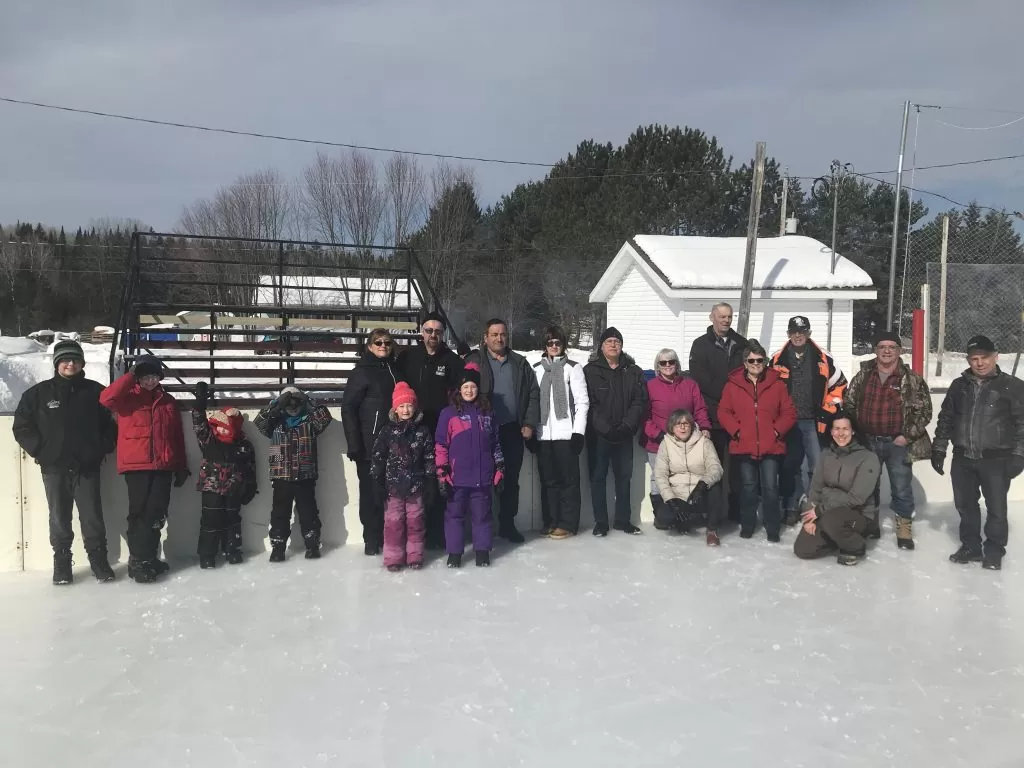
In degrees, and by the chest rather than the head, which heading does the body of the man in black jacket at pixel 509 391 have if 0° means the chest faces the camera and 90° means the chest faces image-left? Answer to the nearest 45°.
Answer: approximately 0°

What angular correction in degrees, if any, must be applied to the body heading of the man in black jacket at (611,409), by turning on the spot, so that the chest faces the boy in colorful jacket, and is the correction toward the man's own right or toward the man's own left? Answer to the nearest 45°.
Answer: approximately 45° to the man's own right

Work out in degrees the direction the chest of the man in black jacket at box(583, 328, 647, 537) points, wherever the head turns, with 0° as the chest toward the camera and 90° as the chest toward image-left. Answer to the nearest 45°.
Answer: approximately 0°

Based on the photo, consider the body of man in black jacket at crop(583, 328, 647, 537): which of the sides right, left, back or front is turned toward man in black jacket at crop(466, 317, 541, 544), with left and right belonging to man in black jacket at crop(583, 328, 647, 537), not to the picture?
right

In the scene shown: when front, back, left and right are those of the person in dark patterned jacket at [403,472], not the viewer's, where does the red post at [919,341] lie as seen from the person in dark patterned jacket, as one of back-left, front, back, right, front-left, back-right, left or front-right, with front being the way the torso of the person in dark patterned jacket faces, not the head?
back-left

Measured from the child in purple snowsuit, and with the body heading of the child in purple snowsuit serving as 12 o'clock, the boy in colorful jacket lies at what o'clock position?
The boy in colorful jacket is roughly at 3 o'clock from the child in purple snowsuit.
